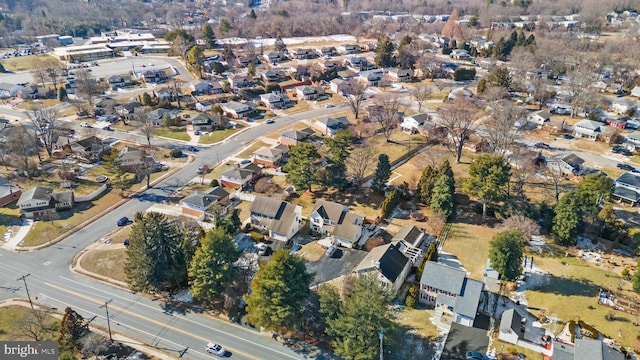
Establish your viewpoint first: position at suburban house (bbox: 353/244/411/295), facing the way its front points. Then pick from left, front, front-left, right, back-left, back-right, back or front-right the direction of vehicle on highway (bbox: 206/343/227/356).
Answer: front

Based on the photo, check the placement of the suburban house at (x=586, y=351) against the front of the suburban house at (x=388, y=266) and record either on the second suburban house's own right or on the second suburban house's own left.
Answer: on the second suburban house's own left

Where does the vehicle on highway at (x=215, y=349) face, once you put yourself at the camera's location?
facing the viewer and to the right of the viewer

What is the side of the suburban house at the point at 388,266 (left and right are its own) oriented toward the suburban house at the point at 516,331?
left

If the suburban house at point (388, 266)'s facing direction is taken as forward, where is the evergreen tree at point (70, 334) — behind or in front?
in front

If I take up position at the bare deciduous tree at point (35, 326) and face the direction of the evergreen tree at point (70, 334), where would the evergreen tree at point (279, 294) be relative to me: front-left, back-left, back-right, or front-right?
front-left

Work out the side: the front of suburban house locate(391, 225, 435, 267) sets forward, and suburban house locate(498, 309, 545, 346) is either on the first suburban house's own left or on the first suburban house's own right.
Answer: on the first suburban house's own left

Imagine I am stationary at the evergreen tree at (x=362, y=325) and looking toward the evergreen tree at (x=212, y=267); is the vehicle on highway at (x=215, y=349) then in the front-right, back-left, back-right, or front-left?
front-left

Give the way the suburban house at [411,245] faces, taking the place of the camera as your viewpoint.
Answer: facing the viewer and to the left of the viewer

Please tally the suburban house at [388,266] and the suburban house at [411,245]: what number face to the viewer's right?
0

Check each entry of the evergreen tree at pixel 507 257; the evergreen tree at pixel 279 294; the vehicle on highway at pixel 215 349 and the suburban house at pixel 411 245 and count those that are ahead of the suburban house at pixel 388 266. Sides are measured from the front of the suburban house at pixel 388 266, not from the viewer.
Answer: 2

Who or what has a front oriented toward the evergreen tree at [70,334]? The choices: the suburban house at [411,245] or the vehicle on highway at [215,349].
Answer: the suburban house

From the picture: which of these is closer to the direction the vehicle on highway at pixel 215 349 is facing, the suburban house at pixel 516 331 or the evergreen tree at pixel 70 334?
the suburban house

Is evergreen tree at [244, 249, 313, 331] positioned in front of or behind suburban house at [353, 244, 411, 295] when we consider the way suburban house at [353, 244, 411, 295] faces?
in front

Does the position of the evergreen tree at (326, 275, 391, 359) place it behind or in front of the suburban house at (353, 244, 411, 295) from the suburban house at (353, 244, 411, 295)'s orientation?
in front

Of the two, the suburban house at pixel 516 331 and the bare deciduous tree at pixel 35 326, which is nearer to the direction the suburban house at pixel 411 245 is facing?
the bare deciduous tree

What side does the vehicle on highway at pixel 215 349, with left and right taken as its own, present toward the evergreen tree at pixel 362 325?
front

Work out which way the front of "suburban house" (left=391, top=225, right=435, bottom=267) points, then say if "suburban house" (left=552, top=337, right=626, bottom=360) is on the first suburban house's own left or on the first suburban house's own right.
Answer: on the first suburban house's own left

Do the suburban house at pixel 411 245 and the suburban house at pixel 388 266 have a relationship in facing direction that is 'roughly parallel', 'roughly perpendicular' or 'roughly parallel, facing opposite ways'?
roughly parallel
